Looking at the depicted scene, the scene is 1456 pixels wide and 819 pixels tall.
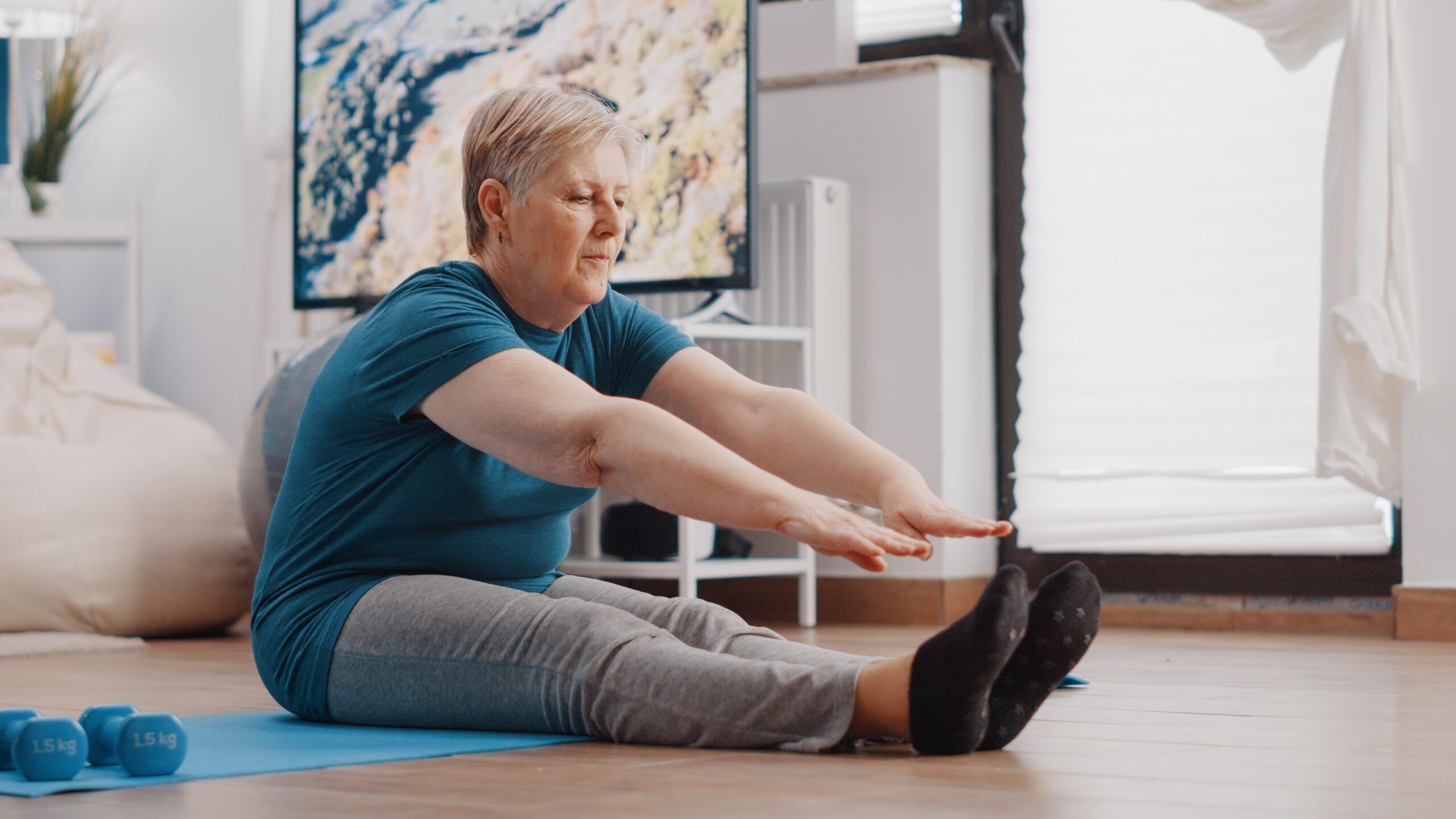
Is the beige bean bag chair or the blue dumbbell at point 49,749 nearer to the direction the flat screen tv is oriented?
the blue dumbbell

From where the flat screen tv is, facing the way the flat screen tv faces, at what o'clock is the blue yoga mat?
The blue yoga mat is roughly at 12 o'clock from the flat screen tv.

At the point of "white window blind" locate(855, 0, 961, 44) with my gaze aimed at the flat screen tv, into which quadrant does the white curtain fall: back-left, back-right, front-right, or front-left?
back-left

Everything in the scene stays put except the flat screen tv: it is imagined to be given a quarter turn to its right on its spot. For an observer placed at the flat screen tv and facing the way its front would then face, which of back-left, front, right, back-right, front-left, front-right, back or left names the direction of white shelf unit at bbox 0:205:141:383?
front-right

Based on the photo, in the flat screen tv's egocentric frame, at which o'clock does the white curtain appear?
The white curtain is roughly at 10 o'clock from the flat screen tv.

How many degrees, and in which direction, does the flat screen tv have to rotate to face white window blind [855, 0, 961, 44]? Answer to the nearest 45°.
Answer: approximately 90° to its left

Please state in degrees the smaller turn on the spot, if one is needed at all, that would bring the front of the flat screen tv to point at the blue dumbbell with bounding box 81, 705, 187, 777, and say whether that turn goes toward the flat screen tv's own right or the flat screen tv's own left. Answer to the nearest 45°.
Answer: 0° — it already faces it

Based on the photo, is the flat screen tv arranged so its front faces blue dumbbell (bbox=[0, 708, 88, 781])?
yes

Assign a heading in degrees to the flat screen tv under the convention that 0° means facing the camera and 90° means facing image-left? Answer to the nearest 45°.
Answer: approximately 0°

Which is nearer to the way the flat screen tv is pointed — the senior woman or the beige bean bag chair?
the senior woman

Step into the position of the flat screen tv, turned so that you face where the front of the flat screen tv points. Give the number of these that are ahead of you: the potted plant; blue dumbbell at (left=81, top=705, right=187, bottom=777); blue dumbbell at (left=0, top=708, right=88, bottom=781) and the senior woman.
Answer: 3

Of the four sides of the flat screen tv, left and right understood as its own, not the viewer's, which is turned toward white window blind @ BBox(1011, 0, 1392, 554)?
left

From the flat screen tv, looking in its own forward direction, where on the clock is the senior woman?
The senior woman is roughly at 12 o'clock from the flat screen tv.
